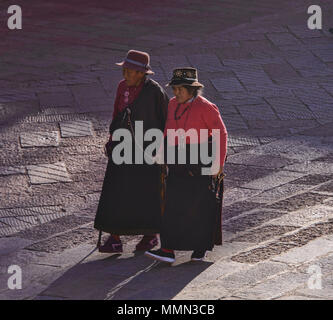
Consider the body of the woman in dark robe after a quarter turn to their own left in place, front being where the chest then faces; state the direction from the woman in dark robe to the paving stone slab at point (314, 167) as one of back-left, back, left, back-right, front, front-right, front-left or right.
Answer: left

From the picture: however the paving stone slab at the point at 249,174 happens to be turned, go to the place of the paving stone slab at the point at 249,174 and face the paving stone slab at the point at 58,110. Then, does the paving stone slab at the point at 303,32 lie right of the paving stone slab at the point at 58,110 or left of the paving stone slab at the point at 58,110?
right

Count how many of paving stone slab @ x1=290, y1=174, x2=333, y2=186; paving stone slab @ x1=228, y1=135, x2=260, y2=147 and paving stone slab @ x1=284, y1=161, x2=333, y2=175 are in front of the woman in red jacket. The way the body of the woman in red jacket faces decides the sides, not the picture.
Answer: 0

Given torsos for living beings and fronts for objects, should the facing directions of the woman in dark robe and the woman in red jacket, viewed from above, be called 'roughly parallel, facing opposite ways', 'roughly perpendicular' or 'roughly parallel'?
roughly parallel

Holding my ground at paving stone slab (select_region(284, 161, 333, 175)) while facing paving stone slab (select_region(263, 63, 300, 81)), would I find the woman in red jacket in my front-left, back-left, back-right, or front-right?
back-left

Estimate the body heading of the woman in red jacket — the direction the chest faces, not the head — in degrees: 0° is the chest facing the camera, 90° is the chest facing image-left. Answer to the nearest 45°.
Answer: approximately 45°

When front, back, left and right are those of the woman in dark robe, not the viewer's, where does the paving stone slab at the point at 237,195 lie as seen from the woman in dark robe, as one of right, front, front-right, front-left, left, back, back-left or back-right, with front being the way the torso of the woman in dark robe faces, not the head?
back

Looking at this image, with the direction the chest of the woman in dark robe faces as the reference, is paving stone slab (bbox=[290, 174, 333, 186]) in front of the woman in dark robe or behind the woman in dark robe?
behind

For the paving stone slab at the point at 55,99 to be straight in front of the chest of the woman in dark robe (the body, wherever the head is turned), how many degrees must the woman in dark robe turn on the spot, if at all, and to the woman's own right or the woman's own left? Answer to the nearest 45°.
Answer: approximately 135° to the woman's own right

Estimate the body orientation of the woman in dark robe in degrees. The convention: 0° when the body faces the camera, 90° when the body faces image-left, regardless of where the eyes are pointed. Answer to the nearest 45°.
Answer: approximately 45°

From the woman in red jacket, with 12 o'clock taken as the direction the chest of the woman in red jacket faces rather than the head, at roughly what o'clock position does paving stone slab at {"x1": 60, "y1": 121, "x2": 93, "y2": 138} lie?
The paving stone slab is roughly at 4 o'clock from the woman in red jacket.

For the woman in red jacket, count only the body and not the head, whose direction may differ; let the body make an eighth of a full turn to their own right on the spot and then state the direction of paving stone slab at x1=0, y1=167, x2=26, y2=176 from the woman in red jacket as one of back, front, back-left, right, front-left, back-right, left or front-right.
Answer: front-right

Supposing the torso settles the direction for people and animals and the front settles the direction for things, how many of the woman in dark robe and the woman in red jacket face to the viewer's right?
0

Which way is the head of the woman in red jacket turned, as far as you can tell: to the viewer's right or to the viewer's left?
to the viewer's left

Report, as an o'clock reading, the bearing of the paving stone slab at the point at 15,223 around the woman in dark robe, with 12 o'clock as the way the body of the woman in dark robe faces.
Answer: The paving stone slab is roughly at 3 o'clock from the woman in dark robe.

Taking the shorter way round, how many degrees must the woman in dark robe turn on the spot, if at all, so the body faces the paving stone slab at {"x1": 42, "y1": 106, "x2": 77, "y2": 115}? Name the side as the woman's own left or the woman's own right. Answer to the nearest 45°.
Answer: approximately 135° to the woman's own right

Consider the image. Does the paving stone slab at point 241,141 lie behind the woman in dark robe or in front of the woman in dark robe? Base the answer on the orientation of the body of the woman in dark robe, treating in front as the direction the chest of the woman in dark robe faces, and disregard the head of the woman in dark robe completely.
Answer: behind
